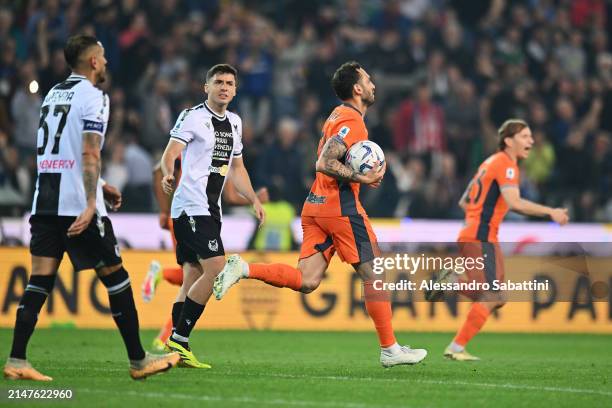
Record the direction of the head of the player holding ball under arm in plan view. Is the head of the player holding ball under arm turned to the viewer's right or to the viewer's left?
to the viewer's right

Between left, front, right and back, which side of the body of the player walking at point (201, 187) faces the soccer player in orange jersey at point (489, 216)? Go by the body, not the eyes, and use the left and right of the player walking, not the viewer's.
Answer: left

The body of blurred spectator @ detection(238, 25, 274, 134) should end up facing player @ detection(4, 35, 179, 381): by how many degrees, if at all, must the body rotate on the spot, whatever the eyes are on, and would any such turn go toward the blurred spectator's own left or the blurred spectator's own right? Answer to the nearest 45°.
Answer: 0° — they already face them

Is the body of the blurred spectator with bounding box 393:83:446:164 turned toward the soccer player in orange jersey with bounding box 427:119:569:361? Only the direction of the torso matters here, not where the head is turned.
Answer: yes

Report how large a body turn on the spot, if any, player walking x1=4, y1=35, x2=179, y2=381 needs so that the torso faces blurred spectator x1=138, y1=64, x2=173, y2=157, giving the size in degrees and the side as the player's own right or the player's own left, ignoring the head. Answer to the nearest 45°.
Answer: approximately 45° to the player's own left

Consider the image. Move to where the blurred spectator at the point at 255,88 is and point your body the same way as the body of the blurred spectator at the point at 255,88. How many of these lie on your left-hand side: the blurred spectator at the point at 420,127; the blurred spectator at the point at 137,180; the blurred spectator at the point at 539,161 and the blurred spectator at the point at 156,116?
2

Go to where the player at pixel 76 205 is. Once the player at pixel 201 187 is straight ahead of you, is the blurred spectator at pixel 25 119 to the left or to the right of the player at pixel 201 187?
left

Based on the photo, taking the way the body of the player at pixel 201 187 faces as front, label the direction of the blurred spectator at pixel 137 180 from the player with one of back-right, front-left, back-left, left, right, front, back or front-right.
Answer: back-left
